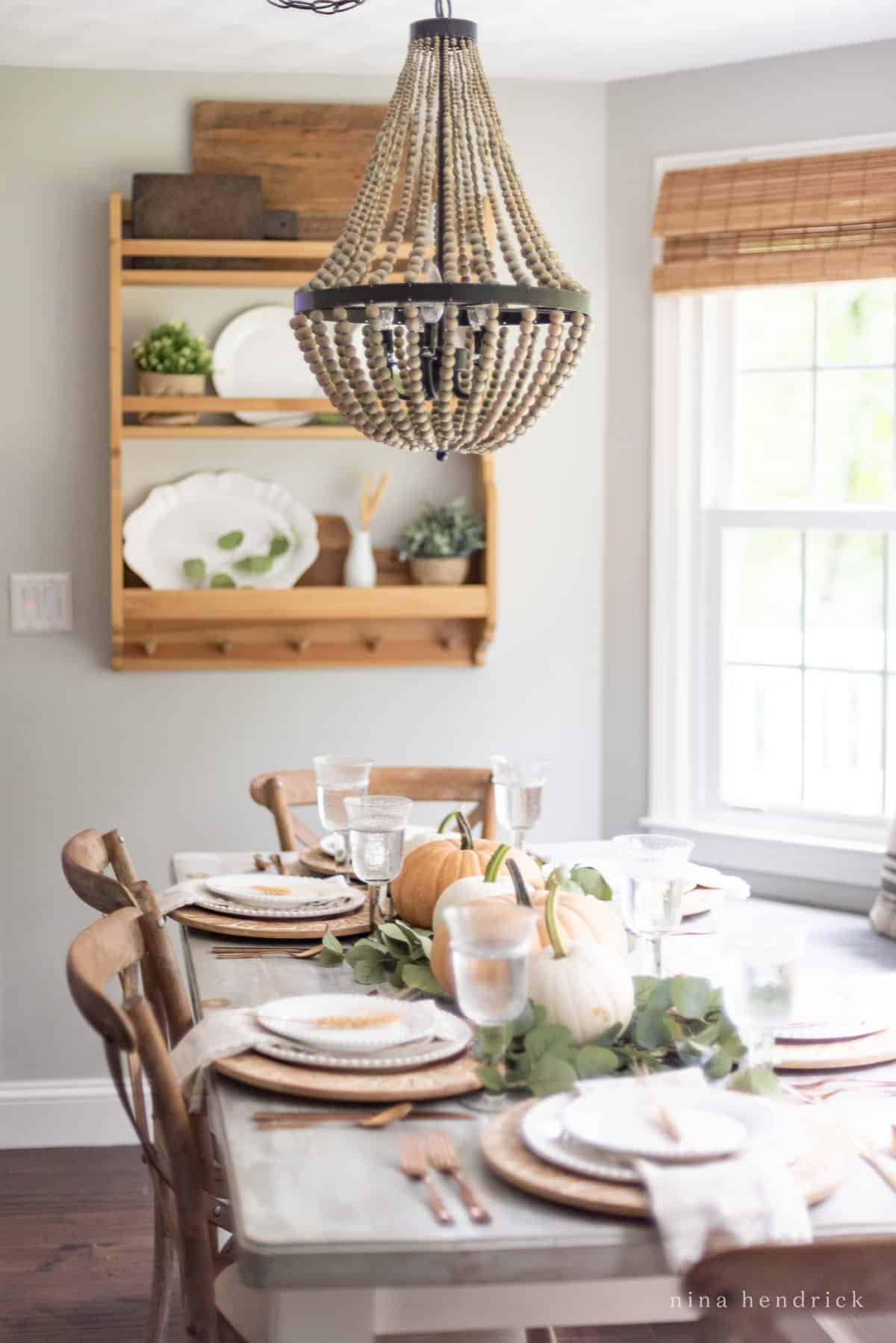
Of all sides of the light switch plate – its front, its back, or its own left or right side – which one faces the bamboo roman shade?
left

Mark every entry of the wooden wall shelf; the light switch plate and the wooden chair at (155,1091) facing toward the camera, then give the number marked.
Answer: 2

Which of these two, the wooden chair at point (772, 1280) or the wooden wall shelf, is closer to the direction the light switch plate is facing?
the wooden chair

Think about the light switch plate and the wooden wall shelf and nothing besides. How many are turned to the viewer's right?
0

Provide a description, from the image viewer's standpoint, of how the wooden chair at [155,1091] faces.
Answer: facing to the right of the viewer

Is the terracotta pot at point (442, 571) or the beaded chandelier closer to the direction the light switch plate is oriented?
the beaded chandelier

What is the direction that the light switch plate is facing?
toward the camera

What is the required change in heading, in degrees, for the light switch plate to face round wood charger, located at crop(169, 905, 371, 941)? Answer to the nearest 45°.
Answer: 0° — it already faces it

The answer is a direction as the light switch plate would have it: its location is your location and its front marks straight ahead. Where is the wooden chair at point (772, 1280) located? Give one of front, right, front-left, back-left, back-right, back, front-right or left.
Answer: front

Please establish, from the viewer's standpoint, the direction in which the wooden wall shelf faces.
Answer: facing the viewer

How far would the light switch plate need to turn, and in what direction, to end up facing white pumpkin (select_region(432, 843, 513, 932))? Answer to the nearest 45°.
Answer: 0° — it already faces it

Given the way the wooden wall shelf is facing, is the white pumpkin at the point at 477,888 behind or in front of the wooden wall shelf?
in front

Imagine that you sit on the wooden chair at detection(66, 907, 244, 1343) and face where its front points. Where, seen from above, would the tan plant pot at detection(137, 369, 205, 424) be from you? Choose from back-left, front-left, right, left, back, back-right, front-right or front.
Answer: left

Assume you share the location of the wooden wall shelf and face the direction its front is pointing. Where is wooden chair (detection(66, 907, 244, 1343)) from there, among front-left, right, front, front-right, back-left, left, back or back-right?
front

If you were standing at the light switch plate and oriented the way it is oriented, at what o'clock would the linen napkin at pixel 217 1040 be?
The linen napkin is roughly at 12 o'clock from the light switch plate.
